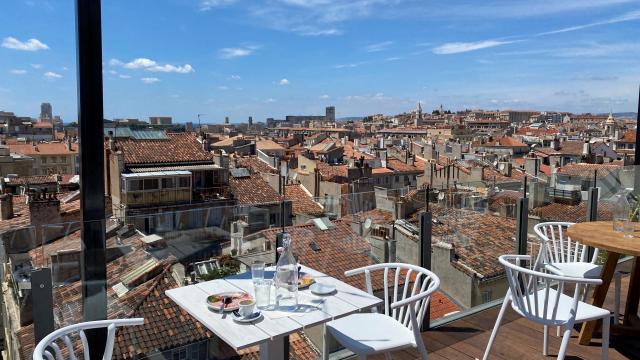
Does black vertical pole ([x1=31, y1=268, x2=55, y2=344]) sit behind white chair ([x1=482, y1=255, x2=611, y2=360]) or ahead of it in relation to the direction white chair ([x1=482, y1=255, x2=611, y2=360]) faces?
behind

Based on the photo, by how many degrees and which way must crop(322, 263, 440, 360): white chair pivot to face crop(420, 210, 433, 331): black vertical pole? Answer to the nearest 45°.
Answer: approximately 135° to its right

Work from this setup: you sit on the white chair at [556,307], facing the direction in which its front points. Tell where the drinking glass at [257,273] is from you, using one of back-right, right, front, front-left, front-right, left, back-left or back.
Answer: back

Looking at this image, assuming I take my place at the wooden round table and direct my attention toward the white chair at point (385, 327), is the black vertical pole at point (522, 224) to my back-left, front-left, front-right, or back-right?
back-right

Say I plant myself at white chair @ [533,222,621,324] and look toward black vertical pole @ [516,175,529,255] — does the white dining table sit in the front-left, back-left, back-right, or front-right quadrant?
back-left

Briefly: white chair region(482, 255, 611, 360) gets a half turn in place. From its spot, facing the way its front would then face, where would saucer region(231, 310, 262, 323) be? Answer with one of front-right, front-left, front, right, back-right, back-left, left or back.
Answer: front

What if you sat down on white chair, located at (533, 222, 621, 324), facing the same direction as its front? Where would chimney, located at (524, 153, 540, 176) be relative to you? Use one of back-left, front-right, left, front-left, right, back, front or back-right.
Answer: back-left

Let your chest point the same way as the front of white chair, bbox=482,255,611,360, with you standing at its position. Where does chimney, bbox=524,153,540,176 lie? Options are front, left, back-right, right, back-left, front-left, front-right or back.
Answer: front-left

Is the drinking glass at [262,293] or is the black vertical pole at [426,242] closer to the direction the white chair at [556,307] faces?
the black vertical pole

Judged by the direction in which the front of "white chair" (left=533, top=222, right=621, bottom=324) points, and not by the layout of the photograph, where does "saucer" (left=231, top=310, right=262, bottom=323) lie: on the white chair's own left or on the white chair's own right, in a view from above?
on the white chair's own right

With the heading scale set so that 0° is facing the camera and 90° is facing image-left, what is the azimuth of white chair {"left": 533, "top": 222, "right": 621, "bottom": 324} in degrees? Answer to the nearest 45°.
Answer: approximately 315°

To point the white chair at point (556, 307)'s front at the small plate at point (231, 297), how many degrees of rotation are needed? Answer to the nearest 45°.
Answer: approximately 180°

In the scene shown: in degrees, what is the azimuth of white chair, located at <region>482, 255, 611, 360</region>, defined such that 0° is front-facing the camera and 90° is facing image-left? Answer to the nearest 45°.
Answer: approximately 225°
